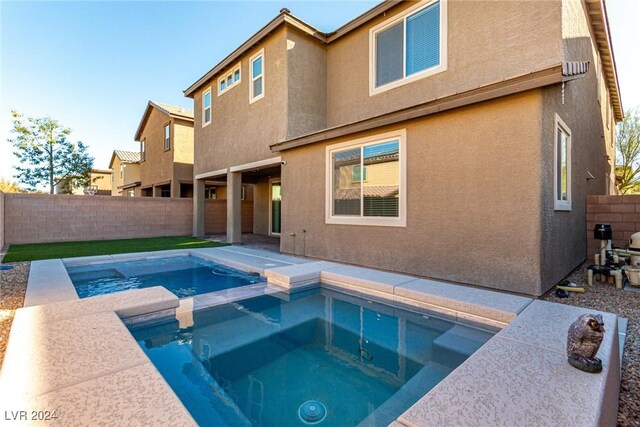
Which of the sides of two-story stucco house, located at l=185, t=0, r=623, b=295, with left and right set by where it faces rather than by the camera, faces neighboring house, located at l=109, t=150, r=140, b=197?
left

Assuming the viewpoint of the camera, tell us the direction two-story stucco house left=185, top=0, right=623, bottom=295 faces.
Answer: facing away from the viewer and to the right of the viewer

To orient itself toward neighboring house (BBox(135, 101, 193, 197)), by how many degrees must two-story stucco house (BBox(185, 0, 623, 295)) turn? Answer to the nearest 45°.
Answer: approximately 90° to its left

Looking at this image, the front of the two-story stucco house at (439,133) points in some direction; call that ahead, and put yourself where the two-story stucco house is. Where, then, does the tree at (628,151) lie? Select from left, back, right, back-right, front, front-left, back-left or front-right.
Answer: front

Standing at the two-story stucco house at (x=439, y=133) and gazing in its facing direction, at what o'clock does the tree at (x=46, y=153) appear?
The tree is roughly at 8 o'clock from the two-story stucco house.

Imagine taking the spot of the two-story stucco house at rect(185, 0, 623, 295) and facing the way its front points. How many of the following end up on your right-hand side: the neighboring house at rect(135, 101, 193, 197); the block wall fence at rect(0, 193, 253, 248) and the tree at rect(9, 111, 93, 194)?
0

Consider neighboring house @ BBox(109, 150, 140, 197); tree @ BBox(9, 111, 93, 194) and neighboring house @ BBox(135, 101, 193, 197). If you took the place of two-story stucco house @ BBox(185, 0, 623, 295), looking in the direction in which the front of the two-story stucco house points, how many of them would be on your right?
0

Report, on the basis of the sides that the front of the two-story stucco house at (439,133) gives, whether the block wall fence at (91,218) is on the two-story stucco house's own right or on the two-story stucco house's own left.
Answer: on the two-story stucco house's own left

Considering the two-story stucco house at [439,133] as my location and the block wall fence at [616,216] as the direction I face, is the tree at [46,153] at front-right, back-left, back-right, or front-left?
back-left
